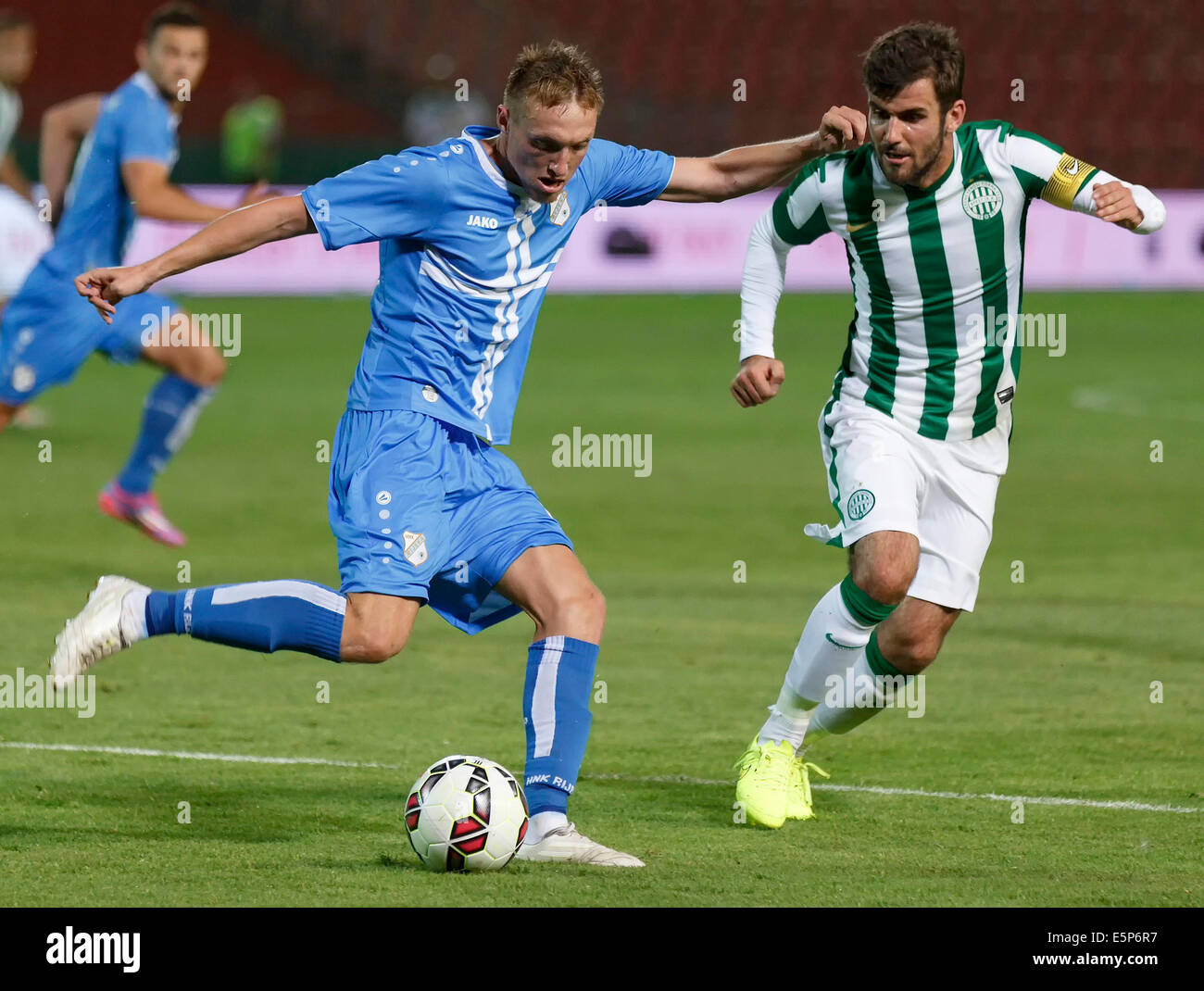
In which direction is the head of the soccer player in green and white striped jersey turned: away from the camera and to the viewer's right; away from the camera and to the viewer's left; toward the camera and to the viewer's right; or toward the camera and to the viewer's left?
toward the camera and to the viewer's left

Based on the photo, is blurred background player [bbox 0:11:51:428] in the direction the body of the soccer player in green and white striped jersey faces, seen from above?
no

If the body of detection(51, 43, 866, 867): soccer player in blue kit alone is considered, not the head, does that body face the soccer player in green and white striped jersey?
no

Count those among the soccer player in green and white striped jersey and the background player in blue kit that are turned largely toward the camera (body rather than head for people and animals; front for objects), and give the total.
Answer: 1

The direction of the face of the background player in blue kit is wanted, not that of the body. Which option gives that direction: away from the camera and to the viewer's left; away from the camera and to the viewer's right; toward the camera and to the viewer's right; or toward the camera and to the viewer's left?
toward the camera and to the viewer's right

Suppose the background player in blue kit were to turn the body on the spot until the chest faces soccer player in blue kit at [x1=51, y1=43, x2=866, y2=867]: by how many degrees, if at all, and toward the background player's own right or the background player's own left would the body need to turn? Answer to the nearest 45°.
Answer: approximately 90° to the background player's own right

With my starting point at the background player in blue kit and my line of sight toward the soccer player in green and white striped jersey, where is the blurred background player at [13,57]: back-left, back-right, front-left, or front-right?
back-left

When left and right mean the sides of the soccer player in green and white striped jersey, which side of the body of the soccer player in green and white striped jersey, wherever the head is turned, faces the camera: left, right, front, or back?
front

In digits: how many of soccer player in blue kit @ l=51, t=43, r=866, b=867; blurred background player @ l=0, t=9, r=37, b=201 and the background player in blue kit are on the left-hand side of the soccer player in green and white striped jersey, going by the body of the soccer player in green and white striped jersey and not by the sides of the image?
0

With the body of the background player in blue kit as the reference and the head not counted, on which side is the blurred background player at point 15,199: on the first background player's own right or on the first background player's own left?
on the first background player's own left

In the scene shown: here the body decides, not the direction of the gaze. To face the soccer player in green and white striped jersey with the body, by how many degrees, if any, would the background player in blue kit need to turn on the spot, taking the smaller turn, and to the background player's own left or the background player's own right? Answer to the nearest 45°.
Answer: approximately 45° to the background player's own right
